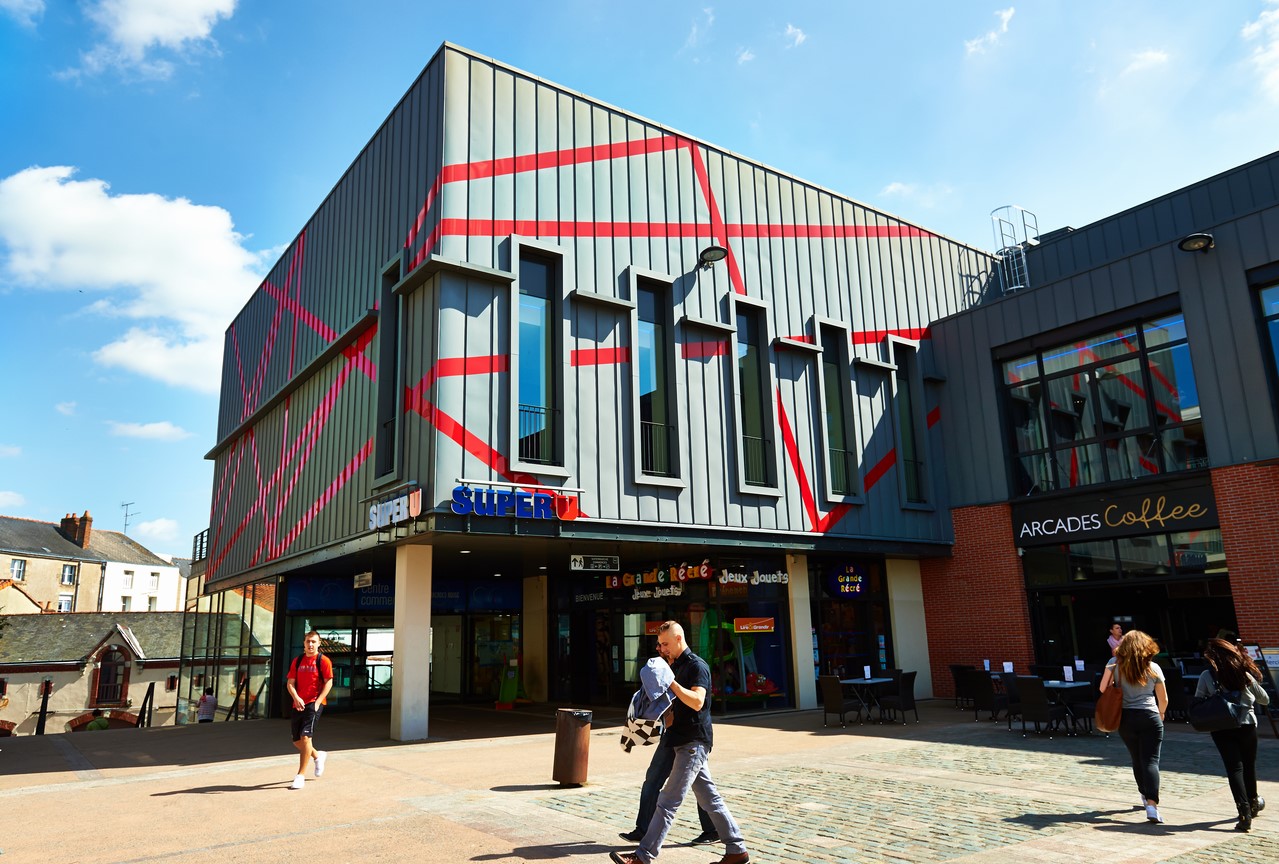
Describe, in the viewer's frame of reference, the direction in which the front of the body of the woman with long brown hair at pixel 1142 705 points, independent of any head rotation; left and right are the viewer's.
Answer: facing away from the viewer

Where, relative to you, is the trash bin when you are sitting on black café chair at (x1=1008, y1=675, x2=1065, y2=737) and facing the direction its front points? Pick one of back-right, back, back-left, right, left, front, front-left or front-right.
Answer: back

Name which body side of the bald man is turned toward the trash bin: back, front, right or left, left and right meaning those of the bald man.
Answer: right

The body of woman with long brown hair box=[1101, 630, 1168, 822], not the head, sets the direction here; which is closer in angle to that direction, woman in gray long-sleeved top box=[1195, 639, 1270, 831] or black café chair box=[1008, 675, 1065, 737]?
the black café chair

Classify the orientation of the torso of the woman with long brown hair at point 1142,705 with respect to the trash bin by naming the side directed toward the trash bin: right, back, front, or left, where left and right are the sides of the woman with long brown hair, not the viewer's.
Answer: left

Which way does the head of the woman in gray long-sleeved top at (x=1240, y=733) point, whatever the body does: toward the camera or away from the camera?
away from the camera

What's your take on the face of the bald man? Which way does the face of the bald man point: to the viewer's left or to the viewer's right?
to the viewer's left

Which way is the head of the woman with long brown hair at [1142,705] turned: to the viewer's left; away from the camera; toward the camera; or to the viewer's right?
away from the camera

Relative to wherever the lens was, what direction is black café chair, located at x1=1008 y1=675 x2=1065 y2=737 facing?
facing away from the viewer and to the right of the viewer

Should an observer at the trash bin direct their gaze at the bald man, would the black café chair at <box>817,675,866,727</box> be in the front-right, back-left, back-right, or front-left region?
back-left
